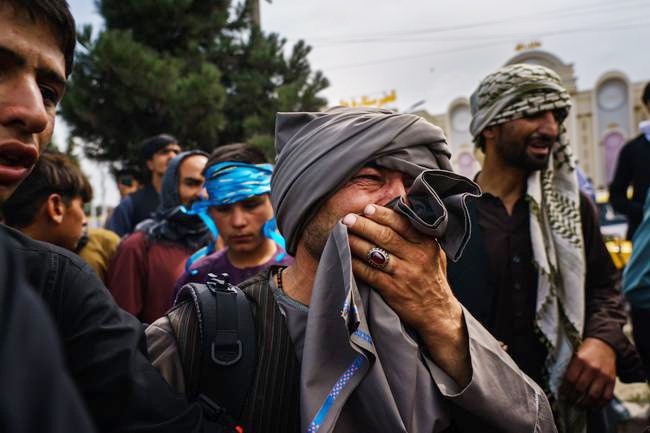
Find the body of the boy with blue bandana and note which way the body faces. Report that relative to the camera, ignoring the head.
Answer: toward the camera

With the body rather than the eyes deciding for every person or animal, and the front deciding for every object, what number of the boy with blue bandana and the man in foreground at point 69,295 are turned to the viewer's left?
0

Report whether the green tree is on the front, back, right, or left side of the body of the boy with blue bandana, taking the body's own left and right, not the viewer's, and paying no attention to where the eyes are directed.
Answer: back

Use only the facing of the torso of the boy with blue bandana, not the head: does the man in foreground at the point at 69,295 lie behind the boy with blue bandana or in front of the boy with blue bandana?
in front

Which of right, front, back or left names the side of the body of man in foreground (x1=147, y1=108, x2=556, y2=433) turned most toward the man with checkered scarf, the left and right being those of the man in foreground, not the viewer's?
left

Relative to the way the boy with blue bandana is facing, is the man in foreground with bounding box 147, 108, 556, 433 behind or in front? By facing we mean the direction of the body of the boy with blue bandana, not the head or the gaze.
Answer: in front

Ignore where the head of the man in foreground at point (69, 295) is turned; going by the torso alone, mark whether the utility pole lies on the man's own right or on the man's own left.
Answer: on the man's own left

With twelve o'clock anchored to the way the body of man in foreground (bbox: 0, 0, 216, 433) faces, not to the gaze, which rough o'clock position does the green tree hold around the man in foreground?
The green tree is roughly at 8 o'clock from the man in foreground.

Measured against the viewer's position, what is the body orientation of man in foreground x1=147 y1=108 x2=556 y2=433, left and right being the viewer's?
facing the viewer and to the right of the viewer
